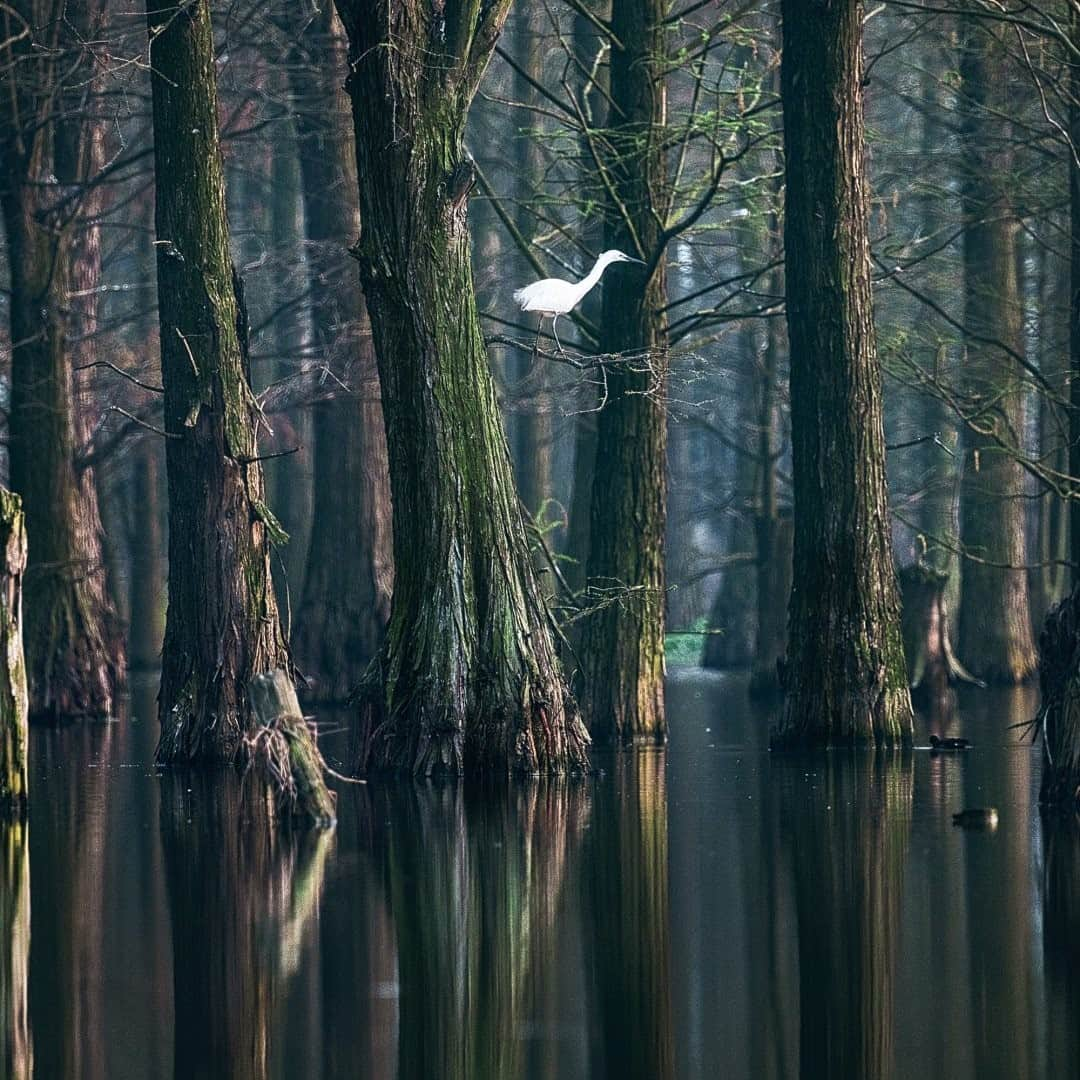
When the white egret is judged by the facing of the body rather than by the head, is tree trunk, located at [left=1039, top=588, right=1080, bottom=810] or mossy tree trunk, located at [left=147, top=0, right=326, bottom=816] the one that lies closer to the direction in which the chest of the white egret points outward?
the tree trunk

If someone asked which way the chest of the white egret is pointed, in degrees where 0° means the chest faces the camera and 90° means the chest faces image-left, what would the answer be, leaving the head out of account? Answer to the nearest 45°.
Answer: approximately 270°

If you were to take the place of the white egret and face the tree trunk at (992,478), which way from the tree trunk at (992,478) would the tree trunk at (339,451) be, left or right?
left

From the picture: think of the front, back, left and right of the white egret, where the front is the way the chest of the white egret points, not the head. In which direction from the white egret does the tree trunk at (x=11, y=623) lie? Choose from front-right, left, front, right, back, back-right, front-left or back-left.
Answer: back-right

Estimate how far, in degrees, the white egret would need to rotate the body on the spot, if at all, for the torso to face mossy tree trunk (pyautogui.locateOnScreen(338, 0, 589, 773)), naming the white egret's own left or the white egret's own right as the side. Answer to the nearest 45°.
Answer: approximately 135° to the white egret's own right

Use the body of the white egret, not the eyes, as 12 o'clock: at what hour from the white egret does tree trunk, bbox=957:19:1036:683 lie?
The tree trunk is roughly at 10 o'clock from the white egret.

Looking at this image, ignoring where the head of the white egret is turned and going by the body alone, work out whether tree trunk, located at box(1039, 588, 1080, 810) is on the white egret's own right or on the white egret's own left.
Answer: on the white egret's own right
